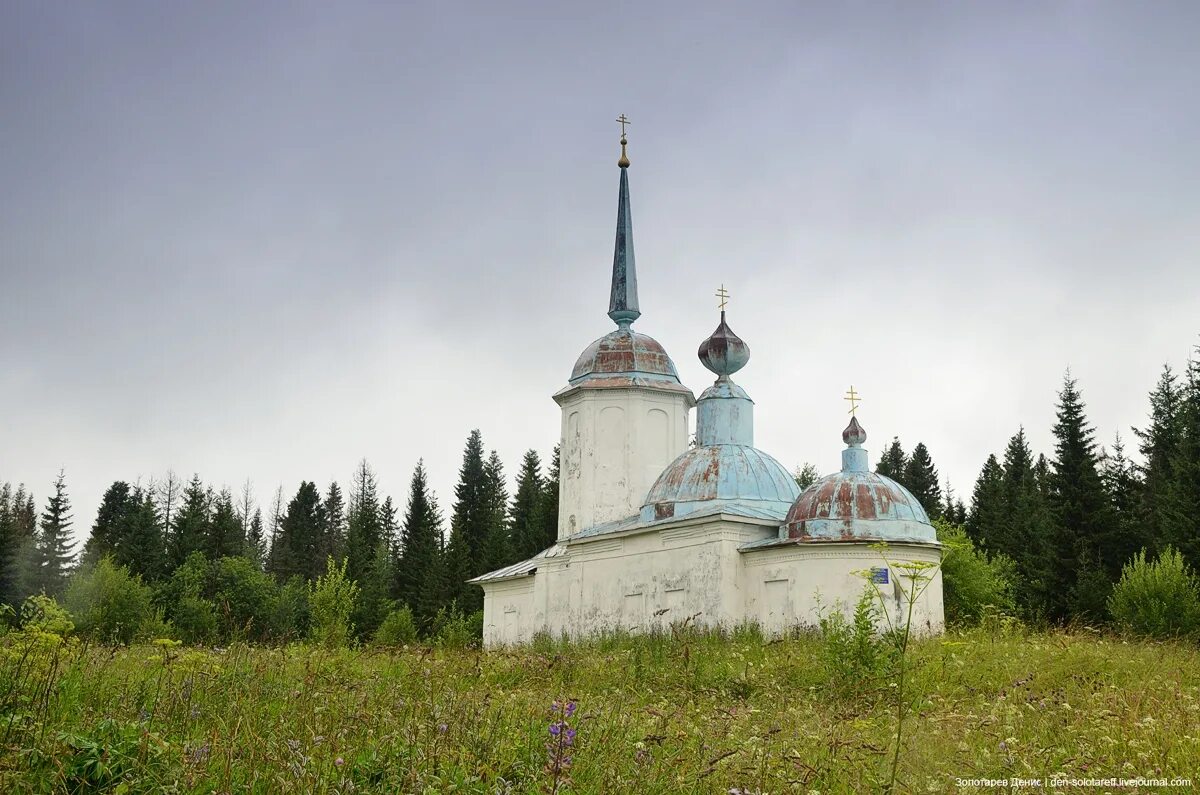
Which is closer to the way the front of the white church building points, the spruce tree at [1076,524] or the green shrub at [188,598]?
the green shrub

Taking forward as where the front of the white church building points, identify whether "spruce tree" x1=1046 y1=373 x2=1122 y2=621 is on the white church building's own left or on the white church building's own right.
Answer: on the white church building's own right

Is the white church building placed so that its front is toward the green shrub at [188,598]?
yes

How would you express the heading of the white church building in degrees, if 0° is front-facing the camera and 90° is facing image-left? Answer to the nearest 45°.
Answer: approximately 135°

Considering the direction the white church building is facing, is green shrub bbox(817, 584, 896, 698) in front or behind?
behind

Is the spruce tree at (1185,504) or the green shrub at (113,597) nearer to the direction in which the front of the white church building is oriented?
the green shrub

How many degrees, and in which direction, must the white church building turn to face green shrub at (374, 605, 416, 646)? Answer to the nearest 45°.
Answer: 0° — it already faces it

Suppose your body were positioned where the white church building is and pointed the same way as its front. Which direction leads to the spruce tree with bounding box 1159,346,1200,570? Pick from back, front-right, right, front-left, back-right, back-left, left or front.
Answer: right

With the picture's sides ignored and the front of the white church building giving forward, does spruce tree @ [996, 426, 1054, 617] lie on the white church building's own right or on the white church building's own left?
on the white church building's own right

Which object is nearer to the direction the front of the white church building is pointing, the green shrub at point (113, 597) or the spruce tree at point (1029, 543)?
the green shrub

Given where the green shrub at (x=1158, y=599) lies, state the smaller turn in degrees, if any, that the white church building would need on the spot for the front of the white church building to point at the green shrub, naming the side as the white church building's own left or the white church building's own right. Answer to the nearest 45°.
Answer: approximately 135° to the white church building's own right
